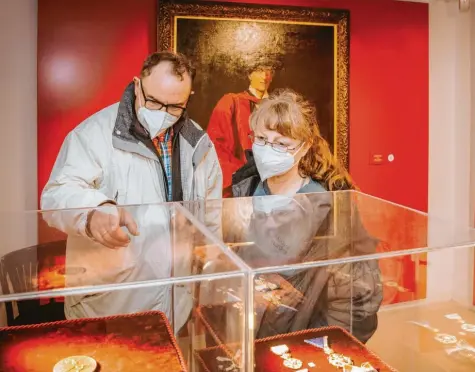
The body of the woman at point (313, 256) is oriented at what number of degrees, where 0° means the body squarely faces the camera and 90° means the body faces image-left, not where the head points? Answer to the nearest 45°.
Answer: approximately 45°

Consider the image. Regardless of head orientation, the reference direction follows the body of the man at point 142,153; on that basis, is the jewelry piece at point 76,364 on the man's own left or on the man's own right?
on the man's own right

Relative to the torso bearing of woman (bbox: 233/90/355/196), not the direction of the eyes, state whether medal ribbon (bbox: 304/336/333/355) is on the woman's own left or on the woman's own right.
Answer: on the woman's own left

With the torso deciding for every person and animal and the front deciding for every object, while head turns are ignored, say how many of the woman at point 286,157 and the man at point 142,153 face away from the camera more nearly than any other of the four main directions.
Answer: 0

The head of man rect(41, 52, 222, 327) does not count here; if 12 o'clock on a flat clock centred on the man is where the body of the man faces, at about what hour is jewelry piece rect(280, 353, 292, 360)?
The jewelry piece is roughly at 1 o'clock from the man.

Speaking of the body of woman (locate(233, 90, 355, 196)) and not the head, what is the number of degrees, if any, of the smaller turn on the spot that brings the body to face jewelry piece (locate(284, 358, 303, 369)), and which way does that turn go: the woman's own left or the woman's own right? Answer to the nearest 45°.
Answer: approximately 45° to the woman's own left

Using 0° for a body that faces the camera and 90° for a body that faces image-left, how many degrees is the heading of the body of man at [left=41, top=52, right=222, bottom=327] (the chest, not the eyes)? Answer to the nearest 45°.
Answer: approximately 315°

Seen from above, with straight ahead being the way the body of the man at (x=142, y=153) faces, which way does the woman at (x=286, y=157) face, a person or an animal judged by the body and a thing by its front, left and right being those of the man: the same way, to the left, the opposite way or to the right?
to the right
